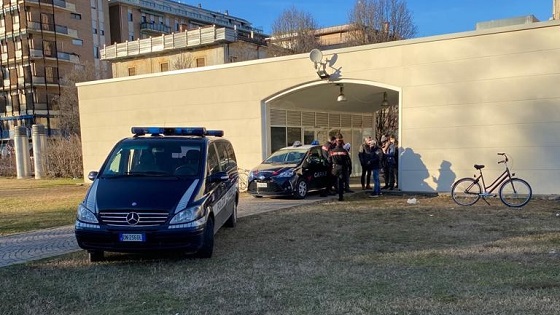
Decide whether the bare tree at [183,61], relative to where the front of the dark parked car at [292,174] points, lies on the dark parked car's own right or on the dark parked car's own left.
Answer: on the dark parked car's own right

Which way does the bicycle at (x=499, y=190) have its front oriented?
to the viewer's right

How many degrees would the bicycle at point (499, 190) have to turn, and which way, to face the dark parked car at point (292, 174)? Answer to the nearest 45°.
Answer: approximately 180°

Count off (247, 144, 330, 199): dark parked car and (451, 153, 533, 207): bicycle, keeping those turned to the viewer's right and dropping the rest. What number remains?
1

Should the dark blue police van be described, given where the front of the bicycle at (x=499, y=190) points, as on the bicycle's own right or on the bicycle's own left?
on the bicycle's own right

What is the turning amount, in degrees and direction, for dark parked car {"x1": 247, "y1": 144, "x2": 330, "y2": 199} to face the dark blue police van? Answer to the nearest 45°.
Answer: approximately 45° to its left

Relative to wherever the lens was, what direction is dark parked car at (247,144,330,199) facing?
facing the viewer and to the left of the viewer

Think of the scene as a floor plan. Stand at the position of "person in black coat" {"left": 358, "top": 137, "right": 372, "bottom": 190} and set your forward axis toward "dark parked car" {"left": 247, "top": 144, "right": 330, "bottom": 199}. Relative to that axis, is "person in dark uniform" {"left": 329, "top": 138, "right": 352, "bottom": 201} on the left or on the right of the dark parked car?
left

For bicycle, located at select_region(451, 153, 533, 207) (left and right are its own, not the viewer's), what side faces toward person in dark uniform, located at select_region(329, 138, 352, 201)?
back

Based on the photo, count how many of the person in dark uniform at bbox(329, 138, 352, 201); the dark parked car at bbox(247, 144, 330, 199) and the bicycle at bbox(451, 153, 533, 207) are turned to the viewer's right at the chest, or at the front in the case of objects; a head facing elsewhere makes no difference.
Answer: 1

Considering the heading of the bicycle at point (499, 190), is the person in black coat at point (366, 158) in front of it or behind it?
behind
